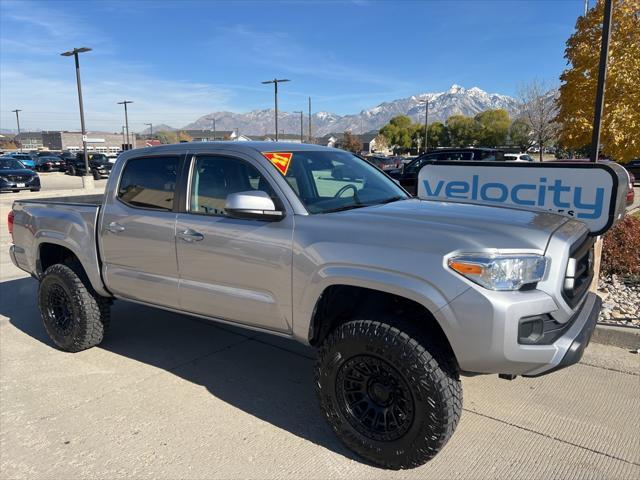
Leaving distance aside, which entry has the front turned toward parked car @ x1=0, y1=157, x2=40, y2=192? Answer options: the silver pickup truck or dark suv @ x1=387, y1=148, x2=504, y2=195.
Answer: the dark suv

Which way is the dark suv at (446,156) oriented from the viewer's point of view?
to the viewer's left

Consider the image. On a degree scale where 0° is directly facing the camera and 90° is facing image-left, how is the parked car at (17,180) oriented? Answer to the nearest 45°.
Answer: approximately 315°

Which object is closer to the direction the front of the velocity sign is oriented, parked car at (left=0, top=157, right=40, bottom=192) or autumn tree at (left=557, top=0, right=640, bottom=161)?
the parked car

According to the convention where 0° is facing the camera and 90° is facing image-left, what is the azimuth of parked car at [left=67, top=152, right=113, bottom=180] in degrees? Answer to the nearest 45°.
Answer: approximately 315°

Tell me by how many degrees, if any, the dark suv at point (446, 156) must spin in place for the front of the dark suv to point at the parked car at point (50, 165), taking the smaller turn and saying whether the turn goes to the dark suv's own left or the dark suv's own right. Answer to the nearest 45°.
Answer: approximately 45° to the dark suv's own right

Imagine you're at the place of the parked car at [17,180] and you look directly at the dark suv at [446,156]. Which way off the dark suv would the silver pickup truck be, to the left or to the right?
right

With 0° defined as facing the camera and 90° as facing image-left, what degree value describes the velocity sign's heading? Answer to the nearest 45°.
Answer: approximately 45°

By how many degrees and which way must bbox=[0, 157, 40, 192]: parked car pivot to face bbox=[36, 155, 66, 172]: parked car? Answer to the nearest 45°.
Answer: approximately 135° to its left

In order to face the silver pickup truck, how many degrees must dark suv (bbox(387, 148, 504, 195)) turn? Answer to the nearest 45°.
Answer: approximately 90° to its left
